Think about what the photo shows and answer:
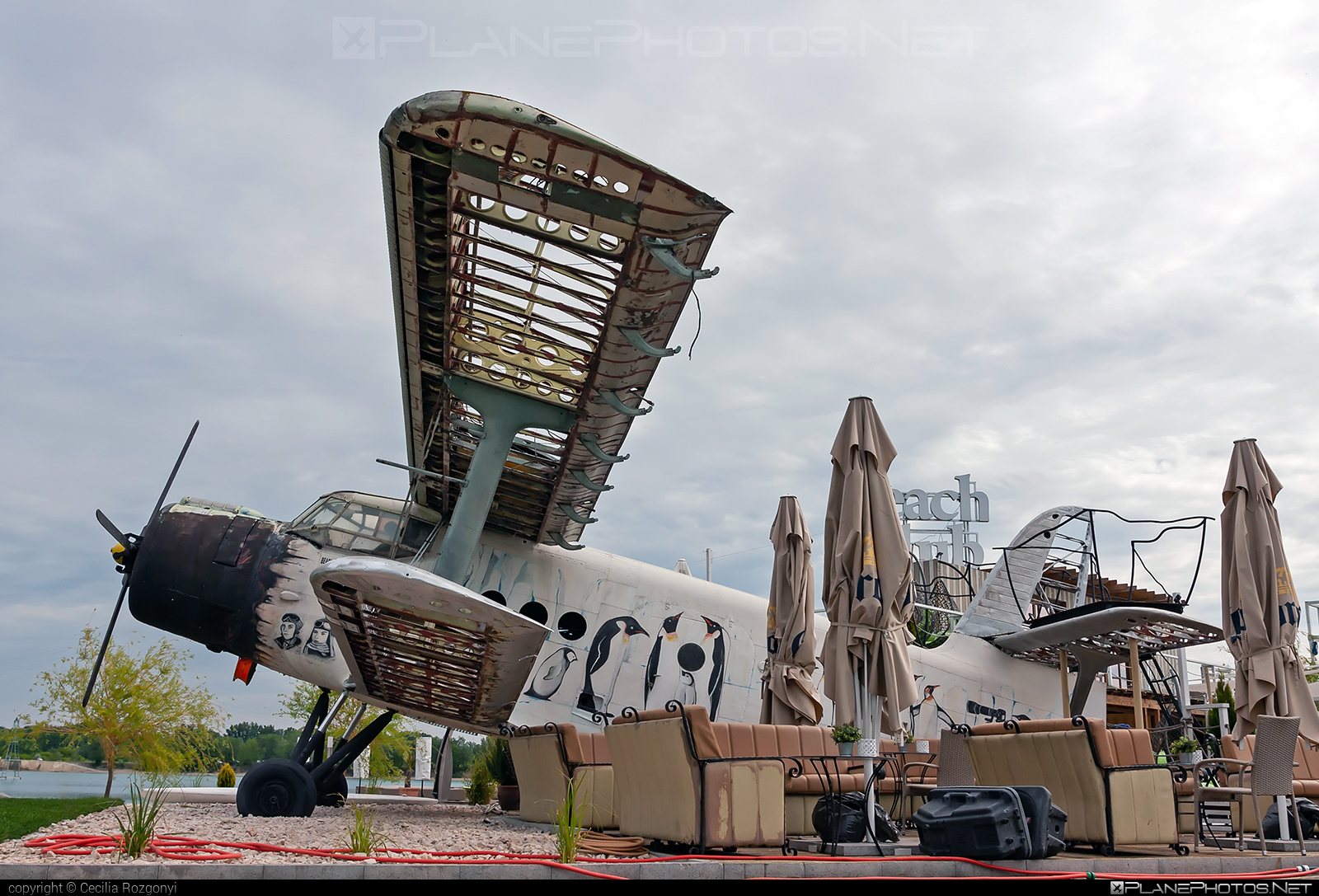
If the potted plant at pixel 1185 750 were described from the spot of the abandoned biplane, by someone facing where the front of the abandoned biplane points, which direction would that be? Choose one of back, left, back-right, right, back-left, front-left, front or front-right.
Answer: back

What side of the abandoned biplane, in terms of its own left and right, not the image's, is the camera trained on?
left

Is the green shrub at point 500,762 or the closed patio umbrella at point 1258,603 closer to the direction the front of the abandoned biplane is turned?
the green shrub
